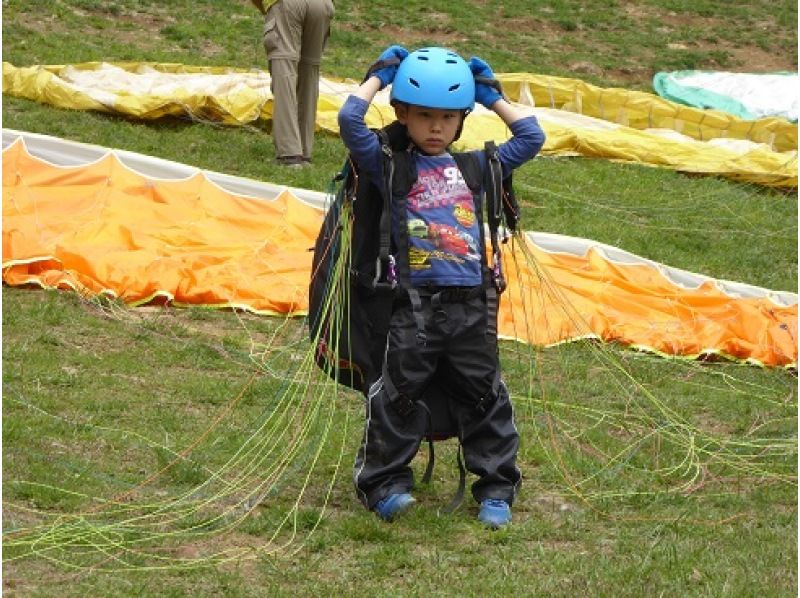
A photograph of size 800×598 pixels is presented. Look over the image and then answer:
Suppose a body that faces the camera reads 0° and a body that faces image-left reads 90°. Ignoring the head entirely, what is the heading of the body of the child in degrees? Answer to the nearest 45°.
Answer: approximately 0°

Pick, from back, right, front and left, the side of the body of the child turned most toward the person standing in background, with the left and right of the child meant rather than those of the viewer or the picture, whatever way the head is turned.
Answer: back

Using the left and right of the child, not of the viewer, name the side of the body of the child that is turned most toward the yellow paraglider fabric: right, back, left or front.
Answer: back
